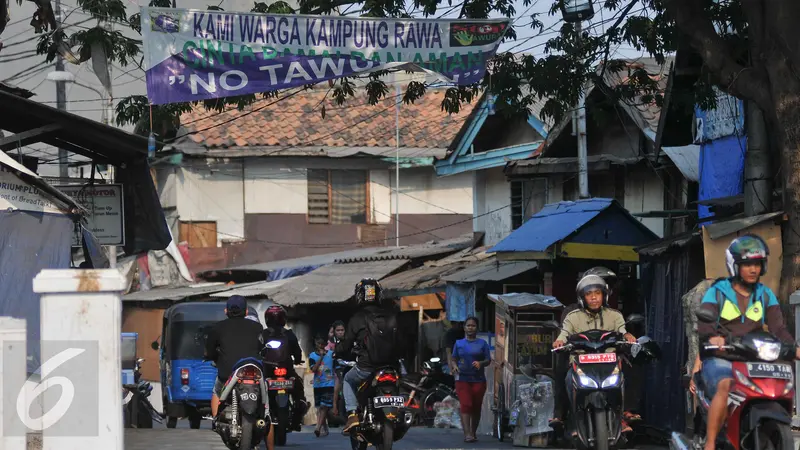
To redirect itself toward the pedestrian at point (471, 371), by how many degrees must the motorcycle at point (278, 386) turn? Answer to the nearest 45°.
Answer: approximately 45° to its right

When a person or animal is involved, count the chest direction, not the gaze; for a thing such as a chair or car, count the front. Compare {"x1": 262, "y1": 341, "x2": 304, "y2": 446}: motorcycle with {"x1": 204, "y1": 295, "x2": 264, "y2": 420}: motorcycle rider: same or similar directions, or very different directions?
same or similar directions

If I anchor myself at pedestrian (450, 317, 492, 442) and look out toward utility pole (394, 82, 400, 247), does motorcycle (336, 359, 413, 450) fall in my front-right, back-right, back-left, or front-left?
back-left

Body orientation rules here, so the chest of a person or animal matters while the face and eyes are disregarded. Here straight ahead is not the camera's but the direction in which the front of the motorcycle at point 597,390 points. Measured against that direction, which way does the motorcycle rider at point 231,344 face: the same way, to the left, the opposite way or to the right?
the opposite way

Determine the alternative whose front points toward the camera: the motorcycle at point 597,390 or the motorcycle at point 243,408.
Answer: the motorcycle at point 597,390

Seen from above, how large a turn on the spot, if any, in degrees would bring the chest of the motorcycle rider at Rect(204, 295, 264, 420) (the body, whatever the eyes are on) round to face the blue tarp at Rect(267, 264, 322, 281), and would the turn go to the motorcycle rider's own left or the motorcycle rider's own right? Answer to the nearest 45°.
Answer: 0° — they already face it

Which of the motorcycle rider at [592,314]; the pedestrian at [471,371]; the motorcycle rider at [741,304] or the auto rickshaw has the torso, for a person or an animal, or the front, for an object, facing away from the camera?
the auto rickshaw

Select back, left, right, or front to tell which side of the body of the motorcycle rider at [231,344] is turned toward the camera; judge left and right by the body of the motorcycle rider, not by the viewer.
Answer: back

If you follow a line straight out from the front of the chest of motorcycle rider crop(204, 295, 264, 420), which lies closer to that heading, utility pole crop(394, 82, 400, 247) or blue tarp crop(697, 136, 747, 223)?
the utility pole

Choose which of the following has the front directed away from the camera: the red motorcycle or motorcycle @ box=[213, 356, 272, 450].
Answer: the motorcycle

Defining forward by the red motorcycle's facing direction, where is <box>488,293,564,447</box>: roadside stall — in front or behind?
behind

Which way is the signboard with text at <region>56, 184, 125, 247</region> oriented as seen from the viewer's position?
toward the camera

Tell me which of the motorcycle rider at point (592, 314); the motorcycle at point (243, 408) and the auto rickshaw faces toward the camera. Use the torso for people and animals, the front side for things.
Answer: the motorcycle rider

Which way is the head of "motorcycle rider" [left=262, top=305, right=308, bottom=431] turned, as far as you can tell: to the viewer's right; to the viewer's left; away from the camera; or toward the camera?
away from the camera

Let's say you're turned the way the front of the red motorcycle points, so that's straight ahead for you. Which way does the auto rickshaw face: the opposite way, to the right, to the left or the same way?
the opposite way

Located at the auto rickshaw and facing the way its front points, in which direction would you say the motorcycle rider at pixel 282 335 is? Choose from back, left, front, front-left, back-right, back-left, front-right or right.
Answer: back

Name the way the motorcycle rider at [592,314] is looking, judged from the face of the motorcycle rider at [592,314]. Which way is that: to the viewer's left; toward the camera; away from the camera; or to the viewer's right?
toward the camera

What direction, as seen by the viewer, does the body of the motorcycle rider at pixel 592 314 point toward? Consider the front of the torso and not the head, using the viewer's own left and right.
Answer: facing the viewer

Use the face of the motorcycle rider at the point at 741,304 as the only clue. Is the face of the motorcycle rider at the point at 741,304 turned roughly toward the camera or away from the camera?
toward the camera
